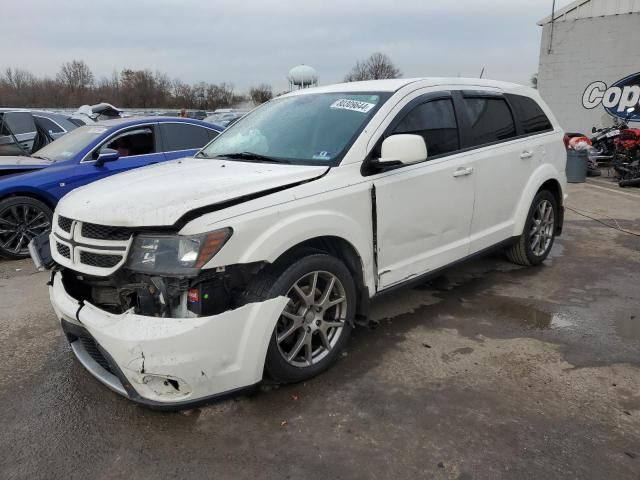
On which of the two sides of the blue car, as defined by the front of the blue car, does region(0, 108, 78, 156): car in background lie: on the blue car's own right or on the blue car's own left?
on the blue car's own right

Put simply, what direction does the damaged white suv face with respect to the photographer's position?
facing the viewer and to the left of the viewer

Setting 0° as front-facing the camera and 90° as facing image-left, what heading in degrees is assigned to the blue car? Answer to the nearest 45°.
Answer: approximately 45°

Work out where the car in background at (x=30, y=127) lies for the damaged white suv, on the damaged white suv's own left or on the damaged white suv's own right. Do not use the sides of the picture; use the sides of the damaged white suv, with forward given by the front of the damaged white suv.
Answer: on the damaged white suv's own right

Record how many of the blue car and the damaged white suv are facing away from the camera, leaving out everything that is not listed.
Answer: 0

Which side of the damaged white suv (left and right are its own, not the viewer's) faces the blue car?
right
